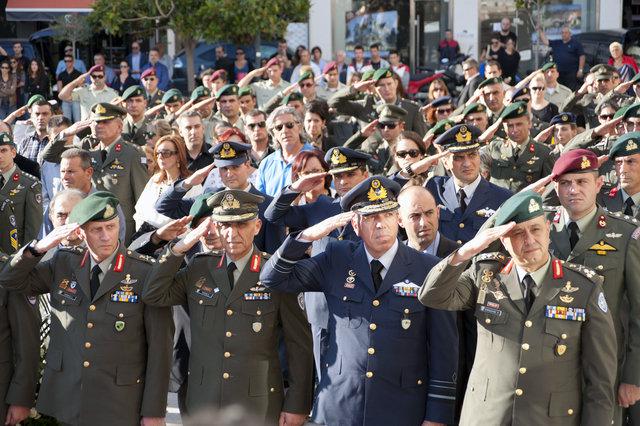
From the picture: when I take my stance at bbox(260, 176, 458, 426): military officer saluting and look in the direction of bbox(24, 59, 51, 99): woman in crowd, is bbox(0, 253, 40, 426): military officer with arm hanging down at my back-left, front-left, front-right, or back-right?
front-left

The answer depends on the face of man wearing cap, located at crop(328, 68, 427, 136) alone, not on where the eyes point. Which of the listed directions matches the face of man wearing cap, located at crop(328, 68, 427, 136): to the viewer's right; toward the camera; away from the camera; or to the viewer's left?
toward the camera

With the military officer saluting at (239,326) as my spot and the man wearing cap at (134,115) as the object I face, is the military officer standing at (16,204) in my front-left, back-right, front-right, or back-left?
front-left

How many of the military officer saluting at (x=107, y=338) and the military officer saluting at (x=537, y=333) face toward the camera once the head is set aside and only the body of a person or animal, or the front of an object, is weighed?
2

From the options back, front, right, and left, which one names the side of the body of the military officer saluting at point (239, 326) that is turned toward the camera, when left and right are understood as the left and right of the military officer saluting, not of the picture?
front

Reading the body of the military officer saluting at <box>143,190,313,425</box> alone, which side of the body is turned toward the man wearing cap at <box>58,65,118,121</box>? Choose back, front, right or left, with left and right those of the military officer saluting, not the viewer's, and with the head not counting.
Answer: back

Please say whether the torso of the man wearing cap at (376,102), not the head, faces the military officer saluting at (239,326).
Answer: yes

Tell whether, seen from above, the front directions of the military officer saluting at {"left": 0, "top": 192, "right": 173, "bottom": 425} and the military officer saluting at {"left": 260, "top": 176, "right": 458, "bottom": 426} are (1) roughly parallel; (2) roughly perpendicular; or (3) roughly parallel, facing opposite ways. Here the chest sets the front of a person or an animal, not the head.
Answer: roughly parallel

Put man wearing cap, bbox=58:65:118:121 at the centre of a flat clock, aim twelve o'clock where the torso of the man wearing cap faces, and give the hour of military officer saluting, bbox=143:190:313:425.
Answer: The military officer saluting is roughly at 12 o'clock from the man wearing cap.

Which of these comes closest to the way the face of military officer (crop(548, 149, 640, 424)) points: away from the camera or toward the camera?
toward the camera

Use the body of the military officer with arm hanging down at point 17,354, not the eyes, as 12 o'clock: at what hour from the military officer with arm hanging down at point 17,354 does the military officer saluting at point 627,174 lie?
the military officer saluting at point 627,174 is roughly at 9 o'clock from the military officer with arm hanging down at point 17,354.

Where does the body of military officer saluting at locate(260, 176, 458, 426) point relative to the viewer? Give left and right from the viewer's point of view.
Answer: facing the viewer

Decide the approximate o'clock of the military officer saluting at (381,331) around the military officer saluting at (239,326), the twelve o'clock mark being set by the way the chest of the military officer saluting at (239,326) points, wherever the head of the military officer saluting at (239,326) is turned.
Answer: the military officer saluting at (381,331) is roughly at 10 o'clock from the military officer saluting at (239,326).

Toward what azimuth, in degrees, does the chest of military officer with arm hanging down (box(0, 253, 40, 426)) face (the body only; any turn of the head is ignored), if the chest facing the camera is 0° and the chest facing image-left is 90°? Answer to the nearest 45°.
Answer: approximately 0°

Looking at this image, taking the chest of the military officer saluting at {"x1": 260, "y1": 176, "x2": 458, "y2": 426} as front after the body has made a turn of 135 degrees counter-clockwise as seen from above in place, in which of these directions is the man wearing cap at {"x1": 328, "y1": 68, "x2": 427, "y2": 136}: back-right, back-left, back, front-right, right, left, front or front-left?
front-left

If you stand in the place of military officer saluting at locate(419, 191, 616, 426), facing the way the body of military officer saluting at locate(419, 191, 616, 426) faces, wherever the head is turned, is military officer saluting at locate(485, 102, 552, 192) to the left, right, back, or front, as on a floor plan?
back

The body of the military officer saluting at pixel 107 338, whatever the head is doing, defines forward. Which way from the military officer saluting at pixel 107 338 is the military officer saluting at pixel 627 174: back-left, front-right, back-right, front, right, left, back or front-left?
left

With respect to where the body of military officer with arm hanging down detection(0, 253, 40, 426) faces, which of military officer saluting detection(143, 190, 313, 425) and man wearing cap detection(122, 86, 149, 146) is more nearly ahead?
the military officer saluting
